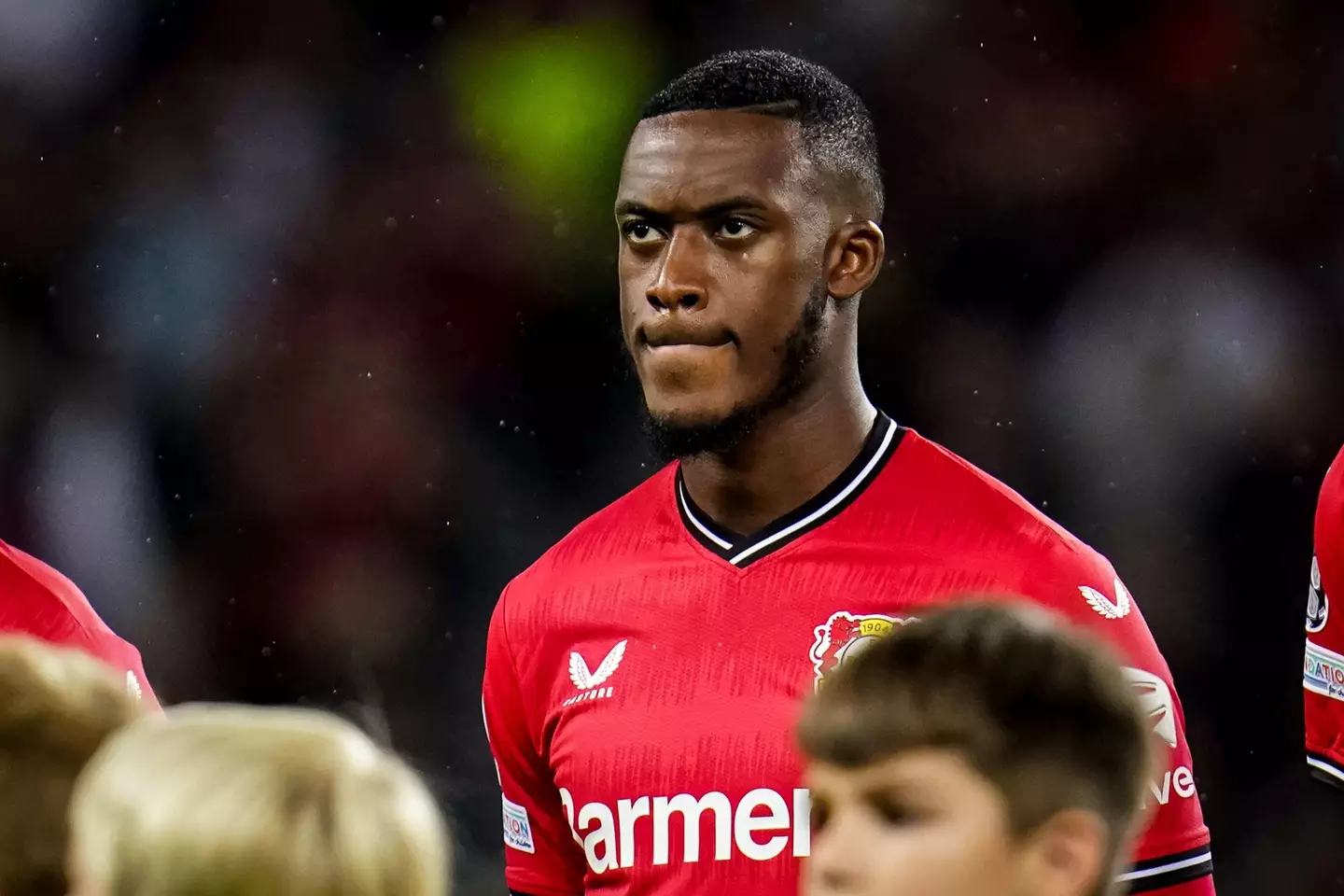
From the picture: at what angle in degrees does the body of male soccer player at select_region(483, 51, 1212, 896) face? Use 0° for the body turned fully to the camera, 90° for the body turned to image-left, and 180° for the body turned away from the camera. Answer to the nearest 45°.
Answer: approximately 45°

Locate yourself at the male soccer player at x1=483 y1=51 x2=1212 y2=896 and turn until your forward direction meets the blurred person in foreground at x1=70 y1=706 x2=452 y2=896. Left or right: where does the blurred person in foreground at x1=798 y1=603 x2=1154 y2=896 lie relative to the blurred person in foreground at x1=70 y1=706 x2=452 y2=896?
left

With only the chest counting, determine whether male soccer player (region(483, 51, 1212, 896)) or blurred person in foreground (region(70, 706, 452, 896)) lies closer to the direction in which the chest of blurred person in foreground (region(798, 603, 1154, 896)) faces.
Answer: the blurred person in foreground

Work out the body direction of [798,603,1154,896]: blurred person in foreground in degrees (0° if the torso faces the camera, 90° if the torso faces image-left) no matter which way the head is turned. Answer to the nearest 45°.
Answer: approximately 45°

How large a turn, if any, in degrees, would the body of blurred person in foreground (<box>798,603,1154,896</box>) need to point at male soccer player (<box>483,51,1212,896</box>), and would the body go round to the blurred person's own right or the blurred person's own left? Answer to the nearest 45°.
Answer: approximately 135° to the blurred person's own right

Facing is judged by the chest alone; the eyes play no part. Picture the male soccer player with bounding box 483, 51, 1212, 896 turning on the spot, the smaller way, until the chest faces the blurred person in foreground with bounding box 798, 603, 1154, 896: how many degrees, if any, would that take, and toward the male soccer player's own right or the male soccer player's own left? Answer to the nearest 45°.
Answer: approximately 45° to the male soccer player's own left

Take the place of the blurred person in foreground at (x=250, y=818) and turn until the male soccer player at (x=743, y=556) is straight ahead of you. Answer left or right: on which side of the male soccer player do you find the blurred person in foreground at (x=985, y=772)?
right

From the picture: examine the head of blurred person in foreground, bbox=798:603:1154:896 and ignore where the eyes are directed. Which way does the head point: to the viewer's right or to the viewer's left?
to the viewer's left
